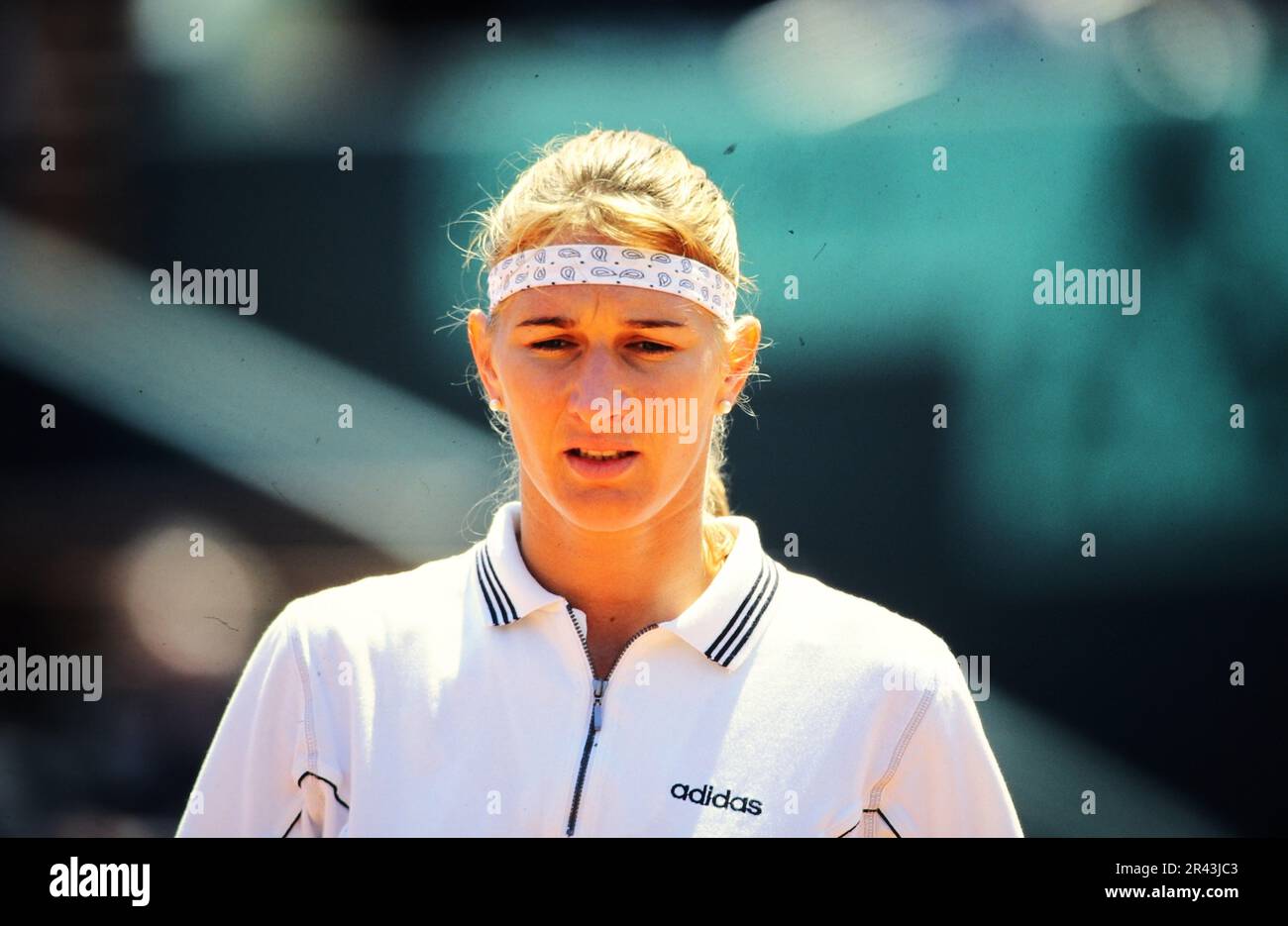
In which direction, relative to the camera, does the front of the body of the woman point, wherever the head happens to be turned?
toward the camera
